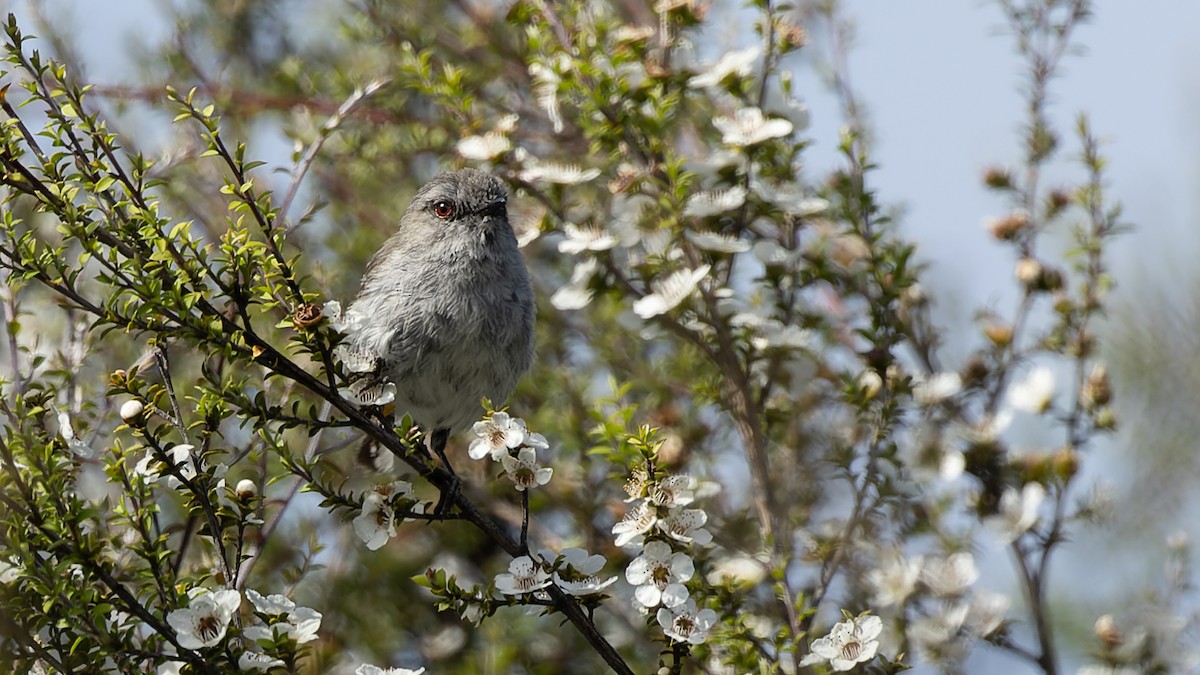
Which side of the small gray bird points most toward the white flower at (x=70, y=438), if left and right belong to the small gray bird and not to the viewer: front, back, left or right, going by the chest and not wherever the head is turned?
right

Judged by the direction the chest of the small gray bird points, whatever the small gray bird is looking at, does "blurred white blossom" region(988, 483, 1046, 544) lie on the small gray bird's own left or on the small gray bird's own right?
on the small gray bird's own left

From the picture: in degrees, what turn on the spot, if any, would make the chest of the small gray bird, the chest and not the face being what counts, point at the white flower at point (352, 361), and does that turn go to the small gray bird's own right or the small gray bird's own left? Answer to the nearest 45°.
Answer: approximately 45° to the small gray bird's own right
